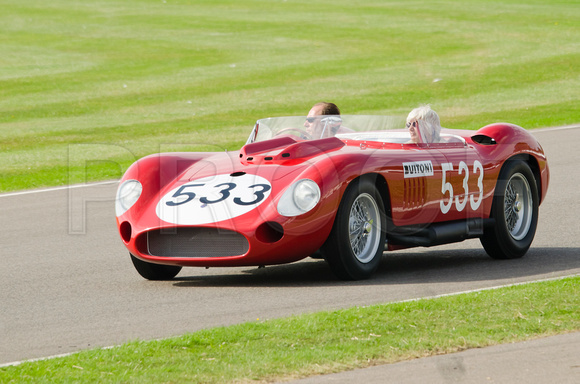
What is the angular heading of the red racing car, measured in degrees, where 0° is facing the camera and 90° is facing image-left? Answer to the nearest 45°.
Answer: approximately 45°

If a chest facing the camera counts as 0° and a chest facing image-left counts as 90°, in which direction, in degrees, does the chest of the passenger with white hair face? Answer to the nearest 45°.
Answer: approximately 45°

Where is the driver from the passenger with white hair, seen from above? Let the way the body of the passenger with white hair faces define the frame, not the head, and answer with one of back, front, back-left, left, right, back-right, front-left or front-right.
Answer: front-right
